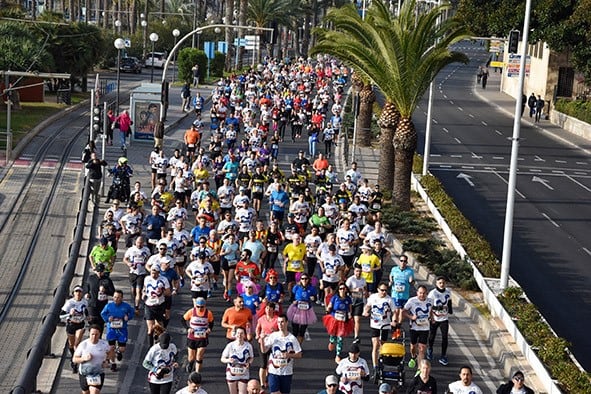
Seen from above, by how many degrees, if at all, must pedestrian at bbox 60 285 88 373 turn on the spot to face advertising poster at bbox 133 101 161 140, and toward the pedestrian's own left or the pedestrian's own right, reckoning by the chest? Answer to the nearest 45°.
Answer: approximately 180°

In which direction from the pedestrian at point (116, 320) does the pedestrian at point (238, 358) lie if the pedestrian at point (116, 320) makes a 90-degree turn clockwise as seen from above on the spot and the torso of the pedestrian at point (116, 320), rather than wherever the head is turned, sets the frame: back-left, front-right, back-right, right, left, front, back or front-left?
back-left

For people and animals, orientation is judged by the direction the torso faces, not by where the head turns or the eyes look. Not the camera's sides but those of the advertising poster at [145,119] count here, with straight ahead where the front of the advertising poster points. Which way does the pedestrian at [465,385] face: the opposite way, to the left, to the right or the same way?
the same way

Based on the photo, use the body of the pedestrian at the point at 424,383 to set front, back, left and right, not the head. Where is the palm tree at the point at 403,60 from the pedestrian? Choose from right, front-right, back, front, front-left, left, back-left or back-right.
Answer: back

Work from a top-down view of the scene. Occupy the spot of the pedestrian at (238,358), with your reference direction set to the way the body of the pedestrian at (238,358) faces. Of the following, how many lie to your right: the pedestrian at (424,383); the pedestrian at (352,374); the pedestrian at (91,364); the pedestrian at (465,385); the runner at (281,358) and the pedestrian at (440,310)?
1

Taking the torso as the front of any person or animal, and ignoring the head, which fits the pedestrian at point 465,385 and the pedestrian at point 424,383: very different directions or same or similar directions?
same or similar directions

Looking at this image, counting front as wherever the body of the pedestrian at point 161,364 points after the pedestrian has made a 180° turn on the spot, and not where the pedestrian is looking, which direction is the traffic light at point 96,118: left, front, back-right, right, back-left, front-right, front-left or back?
front

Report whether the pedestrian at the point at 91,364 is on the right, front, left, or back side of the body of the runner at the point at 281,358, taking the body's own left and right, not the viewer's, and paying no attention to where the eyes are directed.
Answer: right

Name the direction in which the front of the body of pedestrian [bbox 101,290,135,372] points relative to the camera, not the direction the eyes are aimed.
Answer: toward the camera

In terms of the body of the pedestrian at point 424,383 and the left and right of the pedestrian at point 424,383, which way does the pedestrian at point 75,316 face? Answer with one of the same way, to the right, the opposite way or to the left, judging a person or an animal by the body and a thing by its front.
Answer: the same way

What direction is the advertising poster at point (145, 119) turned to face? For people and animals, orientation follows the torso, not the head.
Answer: toward the camera

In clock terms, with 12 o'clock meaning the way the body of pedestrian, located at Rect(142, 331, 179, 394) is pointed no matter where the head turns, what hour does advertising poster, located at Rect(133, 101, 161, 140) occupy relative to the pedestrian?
The advertising poster is roughly at 6 o'clock from the pedestrian.

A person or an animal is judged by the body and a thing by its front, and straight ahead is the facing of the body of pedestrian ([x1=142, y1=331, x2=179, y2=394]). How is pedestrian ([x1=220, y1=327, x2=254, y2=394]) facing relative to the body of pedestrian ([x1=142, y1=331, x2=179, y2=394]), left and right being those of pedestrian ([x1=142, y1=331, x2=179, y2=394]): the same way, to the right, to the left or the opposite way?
the same way

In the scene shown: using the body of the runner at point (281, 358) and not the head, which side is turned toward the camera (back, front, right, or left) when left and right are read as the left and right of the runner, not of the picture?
front
